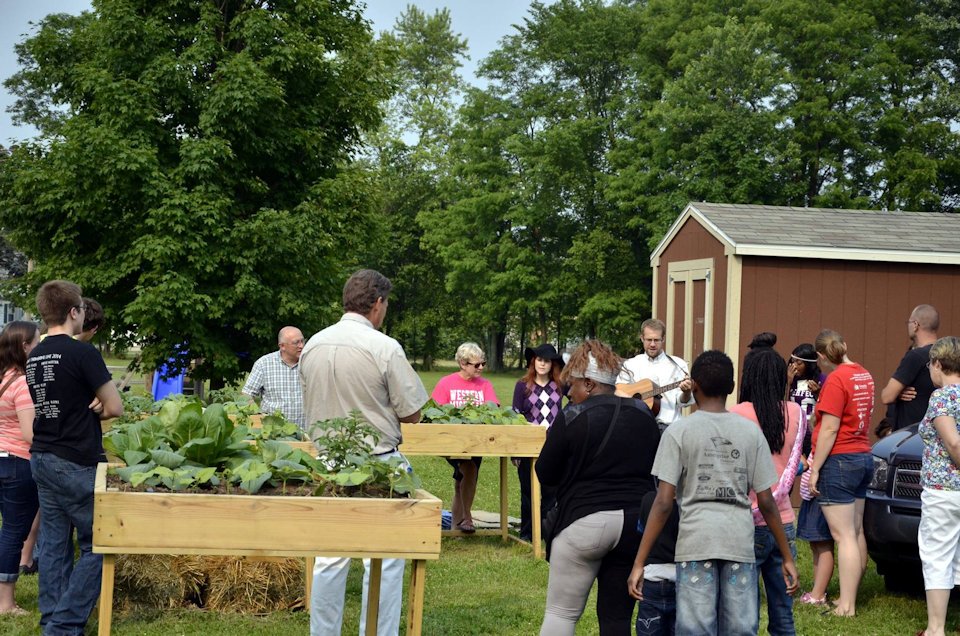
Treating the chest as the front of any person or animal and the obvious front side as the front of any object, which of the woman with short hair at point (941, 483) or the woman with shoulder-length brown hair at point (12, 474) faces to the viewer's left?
the woman with short hair at point (941, 483)

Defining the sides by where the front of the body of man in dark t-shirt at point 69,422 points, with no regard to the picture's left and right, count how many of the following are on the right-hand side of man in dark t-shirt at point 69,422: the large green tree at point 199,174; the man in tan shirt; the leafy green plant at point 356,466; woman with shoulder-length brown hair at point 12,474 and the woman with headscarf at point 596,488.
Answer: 3

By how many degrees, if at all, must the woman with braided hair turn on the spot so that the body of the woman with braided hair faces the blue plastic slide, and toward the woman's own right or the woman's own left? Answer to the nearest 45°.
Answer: approximately 45° to the woman's own left

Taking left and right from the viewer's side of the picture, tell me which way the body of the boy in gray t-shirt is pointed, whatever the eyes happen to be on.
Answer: facing away from the viewer

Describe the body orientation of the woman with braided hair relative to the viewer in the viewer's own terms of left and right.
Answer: facing away from the viewer

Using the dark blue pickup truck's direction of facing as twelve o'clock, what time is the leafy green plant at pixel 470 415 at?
The leafy green plant is roughly at 2 o'clock from the dark blue pickup truck.

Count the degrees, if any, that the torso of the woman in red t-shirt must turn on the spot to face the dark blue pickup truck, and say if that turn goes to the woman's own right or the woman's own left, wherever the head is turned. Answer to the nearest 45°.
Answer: approximately 90° to the woman's own right

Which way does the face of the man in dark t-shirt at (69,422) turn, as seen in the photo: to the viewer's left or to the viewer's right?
to the viewer's right

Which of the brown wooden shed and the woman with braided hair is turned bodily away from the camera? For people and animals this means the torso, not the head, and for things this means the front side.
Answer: the woman with braided hair

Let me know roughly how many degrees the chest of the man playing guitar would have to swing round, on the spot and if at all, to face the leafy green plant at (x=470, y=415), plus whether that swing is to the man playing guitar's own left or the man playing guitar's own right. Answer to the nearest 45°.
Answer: approximately 90° to the man playing guitar's own right

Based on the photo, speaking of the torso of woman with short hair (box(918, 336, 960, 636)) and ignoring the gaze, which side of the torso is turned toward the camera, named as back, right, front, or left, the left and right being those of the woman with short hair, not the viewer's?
left

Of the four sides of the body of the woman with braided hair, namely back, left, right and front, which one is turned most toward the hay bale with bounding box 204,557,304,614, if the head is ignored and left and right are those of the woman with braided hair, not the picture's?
left

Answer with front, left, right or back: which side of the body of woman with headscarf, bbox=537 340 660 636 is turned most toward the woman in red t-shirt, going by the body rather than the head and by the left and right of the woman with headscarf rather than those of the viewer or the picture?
right

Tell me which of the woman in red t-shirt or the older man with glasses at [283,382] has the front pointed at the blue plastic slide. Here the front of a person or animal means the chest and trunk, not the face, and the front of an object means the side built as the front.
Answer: the woman in red t-shirt

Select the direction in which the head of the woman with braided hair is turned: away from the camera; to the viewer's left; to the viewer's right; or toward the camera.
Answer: away from the camera

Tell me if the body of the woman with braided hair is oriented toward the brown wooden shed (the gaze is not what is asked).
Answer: yes
